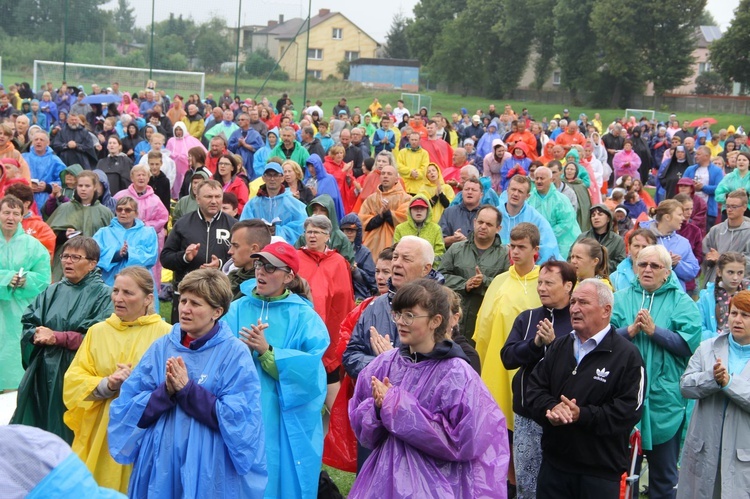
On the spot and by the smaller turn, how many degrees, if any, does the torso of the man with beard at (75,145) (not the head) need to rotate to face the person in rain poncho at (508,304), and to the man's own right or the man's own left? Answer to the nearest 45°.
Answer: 0° — they already face them

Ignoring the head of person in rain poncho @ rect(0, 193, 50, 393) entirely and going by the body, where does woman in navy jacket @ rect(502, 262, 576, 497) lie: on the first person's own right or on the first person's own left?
on the first person's own left

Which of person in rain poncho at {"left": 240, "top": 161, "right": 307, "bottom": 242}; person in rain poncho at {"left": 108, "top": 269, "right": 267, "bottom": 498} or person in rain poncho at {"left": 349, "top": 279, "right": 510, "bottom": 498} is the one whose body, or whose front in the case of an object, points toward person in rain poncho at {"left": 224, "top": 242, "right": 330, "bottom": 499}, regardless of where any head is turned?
person in rain poncho at {"left": 240, "top": 161, "right": 307, "bottom": 242}

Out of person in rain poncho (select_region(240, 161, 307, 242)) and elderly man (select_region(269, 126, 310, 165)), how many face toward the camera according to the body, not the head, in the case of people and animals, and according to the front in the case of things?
2

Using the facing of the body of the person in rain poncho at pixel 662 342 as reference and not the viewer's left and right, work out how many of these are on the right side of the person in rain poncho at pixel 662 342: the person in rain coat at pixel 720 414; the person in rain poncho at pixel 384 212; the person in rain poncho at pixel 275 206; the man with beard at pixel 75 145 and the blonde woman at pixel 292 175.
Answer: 4

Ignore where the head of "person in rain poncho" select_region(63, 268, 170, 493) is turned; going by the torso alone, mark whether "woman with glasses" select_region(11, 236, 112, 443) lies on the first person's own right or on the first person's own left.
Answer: on the first person's own right
